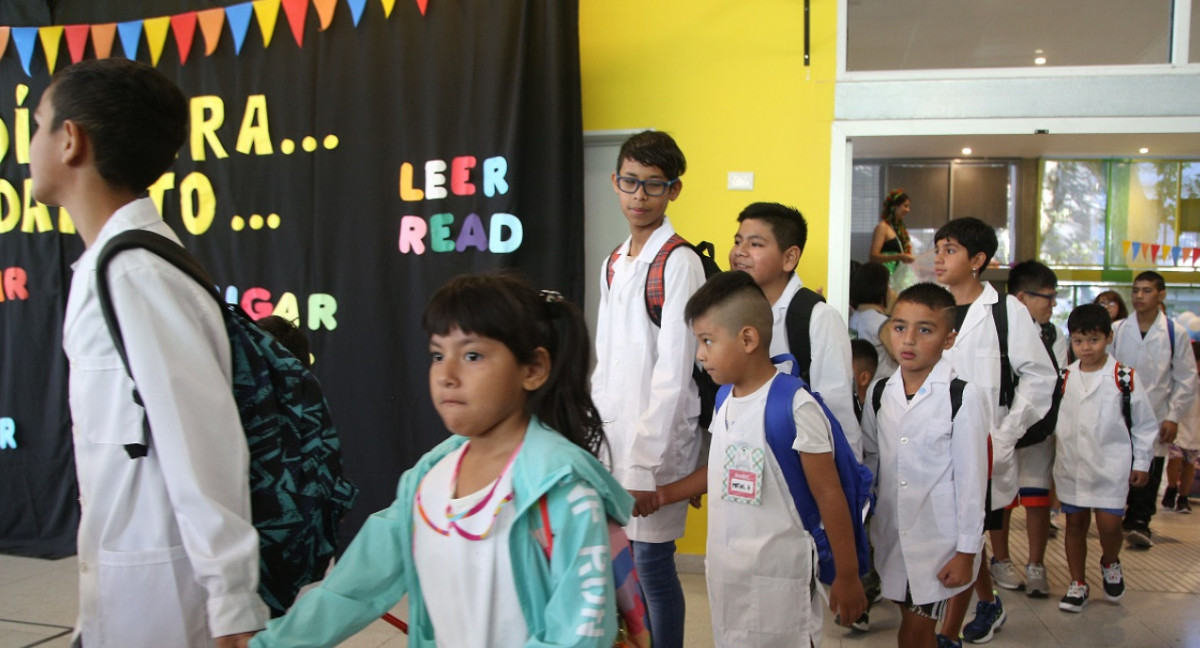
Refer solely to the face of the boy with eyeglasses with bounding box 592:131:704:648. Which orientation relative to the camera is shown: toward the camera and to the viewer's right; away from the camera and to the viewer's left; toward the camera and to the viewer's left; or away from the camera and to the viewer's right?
toward the camera and to the viewer's left

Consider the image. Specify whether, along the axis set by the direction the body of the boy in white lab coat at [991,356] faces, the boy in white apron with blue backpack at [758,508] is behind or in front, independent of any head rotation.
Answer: in front

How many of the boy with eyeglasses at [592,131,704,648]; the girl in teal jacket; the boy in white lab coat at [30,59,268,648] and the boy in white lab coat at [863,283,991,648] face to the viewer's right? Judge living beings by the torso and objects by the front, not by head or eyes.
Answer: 0

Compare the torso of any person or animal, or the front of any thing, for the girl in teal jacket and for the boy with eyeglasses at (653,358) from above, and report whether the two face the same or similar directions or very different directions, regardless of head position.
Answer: same or similar directions

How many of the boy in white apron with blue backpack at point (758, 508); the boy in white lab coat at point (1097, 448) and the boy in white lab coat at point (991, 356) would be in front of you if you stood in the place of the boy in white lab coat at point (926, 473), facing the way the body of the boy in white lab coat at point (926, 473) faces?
1

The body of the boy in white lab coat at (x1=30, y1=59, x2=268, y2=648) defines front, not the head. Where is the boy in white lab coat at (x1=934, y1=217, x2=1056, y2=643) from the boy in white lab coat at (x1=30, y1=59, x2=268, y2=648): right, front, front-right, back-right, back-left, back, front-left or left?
back

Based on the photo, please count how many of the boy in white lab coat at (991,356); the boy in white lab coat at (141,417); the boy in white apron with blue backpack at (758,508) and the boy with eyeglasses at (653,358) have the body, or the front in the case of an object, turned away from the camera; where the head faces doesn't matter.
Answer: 0

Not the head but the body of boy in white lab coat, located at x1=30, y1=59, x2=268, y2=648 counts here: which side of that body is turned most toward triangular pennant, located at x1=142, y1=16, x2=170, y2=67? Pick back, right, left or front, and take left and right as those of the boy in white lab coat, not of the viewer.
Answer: right

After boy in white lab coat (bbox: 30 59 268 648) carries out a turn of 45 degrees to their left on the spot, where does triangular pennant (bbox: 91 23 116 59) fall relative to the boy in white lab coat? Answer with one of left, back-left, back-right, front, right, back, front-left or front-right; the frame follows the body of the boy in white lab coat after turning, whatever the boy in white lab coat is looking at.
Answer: back-right

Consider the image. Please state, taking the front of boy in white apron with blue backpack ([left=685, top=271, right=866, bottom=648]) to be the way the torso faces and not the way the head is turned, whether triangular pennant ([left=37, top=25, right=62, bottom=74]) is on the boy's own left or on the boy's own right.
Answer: on the boy's own right

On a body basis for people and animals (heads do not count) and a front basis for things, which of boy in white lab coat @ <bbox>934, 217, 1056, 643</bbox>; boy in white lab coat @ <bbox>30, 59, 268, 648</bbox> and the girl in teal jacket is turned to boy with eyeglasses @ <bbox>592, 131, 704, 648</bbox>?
boy in white lab coat @ <bbox>934, 217, 1056, 643</bbox>

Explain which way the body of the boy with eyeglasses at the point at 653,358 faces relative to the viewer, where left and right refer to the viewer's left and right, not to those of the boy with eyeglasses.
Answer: facing the viewer and to the left of the viewer

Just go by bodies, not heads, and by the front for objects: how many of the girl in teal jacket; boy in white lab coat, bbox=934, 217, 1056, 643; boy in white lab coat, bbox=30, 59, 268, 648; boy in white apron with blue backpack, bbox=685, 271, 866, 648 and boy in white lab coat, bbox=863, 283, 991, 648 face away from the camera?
0

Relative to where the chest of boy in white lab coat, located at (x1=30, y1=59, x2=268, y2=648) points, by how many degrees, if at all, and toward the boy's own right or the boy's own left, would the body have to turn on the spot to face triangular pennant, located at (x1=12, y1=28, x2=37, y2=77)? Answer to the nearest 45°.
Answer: approximately 90° to the boy's own right

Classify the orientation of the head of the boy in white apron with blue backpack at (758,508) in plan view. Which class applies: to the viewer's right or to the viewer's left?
to the viewer's left

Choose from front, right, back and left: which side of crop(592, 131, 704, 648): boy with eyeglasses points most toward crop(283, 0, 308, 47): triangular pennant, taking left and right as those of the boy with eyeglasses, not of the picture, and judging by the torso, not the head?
right

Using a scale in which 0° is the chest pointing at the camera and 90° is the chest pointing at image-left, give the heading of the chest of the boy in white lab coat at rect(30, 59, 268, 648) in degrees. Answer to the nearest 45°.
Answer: approximately 90°

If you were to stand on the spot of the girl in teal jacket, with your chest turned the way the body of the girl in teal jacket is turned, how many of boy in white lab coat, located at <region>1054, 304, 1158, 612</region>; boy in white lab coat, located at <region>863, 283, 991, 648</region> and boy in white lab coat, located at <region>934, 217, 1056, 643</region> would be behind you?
3

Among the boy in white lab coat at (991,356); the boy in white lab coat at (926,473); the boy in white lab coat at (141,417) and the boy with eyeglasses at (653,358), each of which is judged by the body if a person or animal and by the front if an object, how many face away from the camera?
0

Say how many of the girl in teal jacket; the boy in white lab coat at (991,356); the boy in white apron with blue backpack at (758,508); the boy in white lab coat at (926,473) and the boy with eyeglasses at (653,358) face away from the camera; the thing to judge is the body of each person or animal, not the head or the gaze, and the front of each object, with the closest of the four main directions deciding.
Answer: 0

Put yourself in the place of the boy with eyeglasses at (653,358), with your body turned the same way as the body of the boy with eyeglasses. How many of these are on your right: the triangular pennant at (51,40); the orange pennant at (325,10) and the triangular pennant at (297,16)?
3
